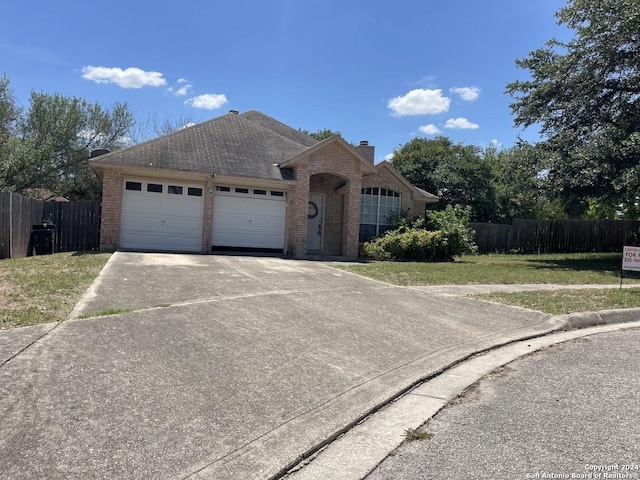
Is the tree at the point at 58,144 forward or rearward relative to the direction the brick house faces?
rearward

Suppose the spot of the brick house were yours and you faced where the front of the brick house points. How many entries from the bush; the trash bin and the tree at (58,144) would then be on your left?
1

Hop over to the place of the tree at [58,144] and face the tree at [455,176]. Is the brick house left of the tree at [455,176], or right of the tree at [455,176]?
right

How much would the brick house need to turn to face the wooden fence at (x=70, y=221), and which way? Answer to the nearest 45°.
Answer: approximately 90° to its right

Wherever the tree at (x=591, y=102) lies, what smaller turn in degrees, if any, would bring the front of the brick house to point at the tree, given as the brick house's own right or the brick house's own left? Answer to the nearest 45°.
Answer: approximately 90° to the brick house's own left

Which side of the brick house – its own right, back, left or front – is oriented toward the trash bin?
right

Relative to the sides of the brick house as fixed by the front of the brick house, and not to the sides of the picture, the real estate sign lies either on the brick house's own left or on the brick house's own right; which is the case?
on the brick house's own left

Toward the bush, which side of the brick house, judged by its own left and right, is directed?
left

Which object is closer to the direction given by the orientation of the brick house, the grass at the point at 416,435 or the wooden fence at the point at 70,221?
the grass

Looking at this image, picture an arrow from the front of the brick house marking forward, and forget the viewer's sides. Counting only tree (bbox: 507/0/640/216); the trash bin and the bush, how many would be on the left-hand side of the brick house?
2

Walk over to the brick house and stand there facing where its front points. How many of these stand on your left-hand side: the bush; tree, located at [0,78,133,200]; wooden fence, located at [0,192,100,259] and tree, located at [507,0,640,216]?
2

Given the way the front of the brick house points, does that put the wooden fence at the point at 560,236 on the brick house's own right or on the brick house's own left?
on the brick house's own left

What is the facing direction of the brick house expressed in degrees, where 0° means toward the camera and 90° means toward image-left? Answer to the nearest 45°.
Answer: approximately 0°
